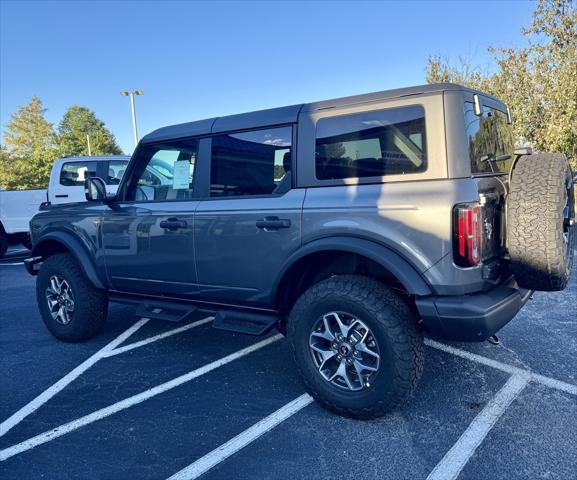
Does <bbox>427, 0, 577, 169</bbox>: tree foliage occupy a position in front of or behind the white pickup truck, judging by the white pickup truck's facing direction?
in front

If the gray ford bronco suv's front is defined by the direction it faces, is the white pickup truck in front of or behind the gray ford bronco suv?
in front

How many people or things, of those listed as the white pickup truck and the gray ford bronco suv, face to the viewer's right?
1

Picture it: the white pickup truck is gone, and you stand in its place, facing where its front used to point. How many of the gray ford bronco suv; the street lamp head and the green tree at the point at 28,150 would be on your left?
2

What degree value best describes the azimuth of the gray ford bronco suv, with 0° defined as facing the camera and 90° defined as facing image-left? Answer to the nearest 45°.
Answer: approximately 135°

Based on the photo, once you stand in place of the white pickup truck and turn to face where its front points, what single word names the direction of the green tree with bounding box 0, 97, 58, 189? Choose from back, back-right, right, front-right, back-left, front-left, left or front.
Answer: left

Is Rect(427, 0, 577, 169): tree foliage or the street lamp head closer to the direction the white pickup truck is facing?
the tree foliage

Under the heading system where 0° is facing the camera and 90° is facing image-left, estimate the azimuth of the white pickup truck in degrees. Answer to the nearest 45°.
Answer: approximately 270°

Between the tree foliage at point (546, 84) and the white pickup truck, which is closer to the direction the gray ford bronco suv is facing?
the white pickup truck

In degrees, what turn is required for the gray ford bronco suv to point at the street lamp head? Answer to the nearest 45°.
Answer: approximately 45° to its right

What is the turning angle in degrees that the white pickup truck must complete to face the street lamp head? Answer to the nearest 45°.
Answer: approximately 90° to its left

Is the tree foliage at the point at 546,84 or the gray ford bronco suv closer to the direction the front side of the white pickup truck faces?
the tree foliage

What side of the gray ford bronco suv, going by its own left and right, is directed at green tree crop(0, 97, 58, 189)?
front
